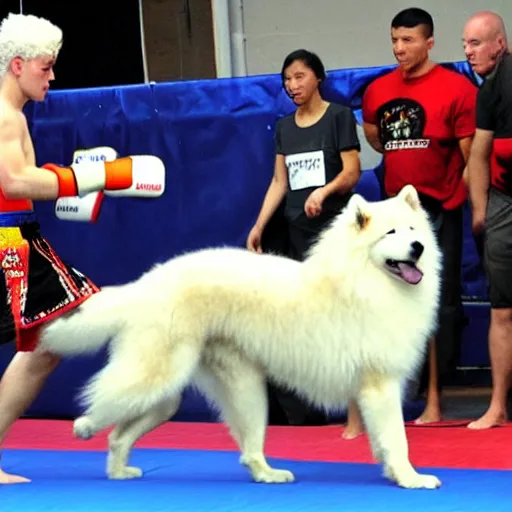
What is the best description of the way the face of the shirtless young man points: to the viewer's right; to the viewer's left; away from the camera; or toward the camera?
to the viewer's right

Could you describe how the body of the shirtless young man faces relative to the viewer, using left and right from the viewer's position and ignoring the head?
facing to the right of the viewer

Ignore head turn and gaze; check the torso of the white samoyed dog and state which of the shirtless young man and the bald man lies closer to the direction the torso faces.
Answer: the bald man

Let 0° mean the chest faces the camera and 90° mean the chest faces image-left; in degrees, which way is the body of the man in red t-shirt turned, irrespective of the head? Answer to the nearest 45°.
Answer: approximately 45°

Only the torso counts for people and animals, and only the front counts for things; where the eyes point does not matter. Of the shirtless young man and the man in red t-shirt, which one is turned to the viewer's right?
the shirtless young man

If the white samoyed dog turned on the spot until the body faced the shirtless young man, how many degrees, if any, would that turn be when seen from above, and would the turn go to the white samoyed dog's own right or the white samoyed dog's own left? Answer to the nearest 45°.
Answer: approximately 180°

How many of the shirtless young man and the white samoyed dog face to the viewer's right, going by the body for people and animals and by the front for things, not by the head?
2

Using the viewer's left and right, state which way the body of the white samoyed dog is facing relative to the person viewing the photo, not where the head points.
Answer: facing to the right of the viewer

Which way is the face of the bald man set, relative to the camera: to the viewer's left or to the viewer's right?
to the viewer's left

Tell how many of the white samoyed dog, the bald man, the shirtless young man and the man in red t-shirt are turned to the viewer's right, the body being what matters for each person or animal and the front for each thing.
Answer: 2
